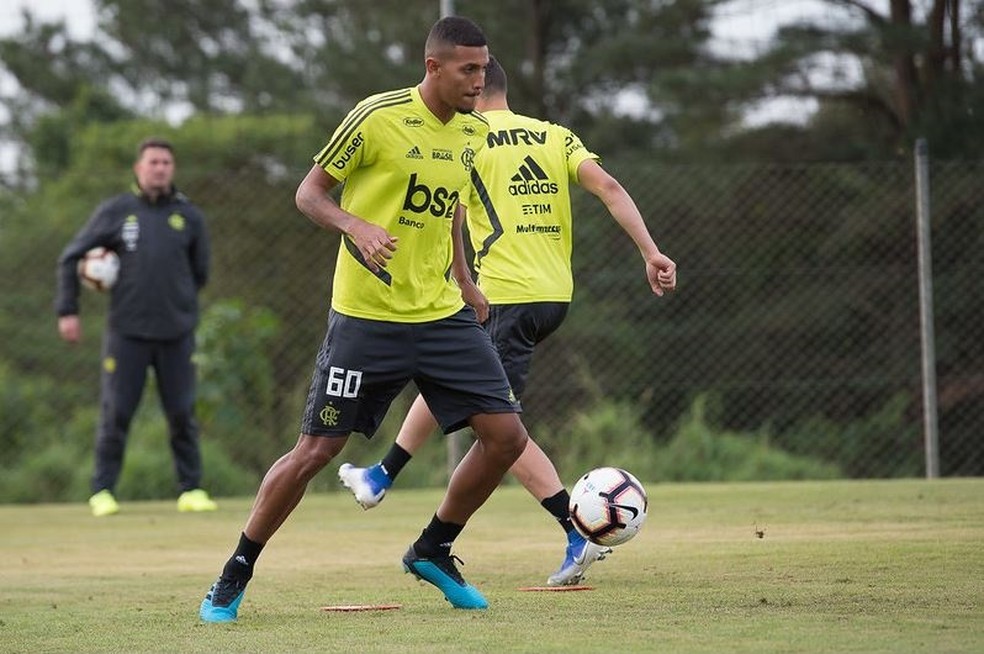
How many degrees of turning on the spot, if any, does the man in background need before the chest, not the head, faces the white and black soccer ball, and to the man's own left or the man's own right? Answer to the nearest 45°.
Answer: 0° — they already face it

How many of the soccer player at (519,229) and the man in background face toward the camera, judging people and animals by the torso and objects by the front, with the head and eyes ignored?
1

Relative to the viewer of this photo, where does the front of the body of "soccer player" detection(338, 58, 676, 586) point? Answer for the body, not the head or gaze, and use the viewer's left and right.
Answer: facing away from the viewer and to the left of the viewer

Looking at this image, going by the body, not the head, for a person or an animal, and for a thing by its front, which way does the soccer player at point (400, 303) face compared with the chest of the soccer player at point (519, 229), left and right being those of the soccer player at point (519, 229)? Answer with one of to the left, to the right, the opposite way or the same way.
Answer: the opposite way

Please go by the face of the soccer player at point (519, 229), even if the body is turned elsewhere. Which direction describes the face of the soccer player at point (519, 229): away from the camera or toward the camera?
away from the camera

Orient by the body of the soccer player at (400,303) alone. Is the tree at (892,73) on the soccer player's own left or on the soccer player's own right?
on the soccer player's own left

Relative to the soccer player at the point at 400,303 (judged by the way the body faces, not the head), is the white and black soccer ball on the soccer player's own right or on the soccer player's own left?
on the soccer player's own left

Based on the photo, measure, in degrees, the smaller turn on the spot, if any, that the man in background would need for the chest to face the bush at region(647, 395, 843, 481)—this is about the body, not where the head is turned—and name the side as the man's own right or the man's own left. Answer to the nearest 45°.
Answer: approximately 90° to the man's own left

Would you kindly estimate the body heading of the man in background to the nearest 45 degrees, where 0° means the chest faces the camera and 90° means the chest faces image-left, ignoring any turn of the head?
approximately 0°

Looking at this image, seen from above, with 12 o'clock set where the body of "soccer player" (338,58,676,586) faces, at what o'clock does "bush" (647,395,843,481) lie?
The bush is roughly at 2 o'clock from the soccer player.
